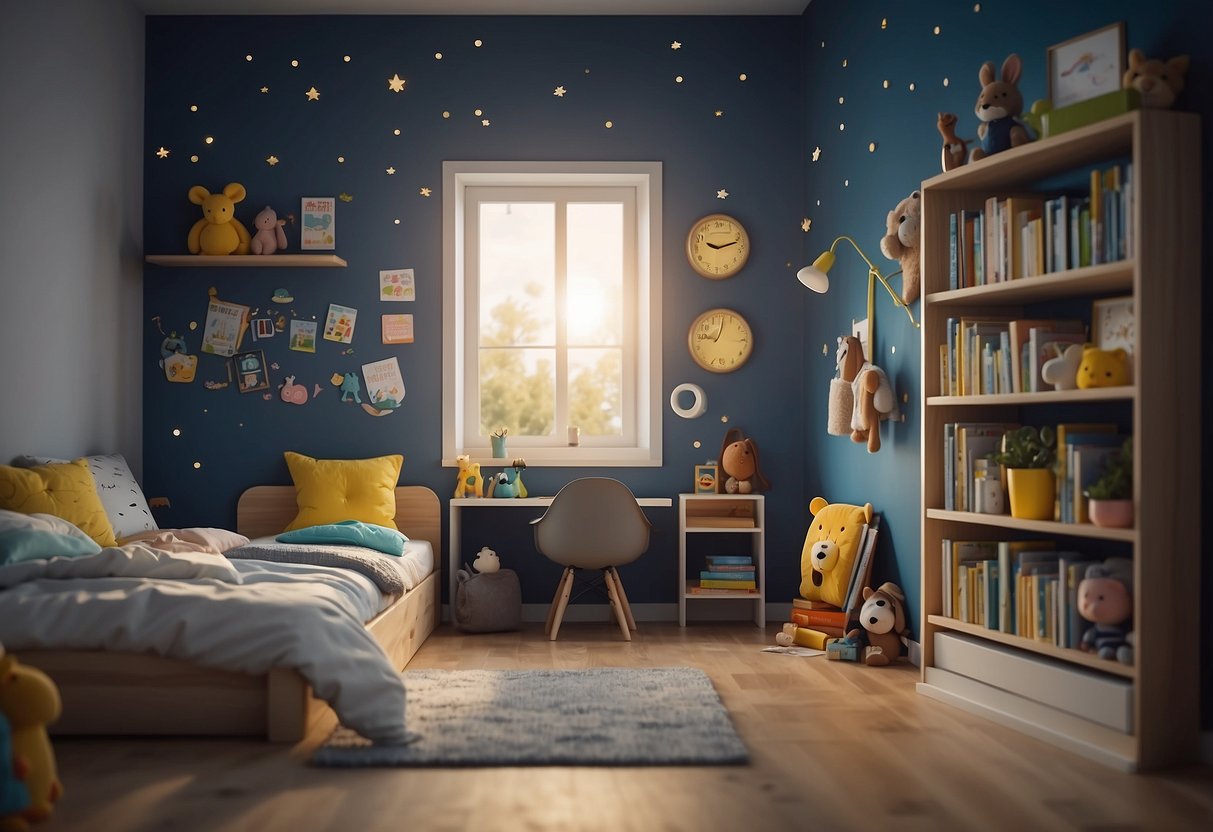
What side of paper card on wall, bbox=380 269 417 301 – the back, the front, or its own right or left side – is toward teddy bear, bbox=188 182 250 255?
right

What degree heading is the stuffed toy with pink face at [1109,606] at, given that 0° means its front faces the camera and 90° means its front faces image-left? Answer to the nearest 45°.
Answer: approximately 45°

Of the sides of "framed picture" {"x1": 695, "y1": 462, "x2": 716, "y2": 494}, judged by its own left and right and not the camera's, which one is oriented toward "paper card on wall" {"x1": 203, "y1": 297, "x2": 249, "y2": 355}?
right

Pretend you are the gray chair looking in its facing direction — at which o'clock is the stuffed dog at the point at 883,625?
The stuffed dog is roughly at 4 o'clock from the gray chair.

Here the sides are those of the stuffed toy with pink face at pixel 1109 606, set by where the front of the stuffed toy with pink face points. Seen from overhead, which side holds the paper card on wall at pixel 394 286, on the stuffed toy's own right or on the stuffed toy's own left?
on the stuffed toy's own right

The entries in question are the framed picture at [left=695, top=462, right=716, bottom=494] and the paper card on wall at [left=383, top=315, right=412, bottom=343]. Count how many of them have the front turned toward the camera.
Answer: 2

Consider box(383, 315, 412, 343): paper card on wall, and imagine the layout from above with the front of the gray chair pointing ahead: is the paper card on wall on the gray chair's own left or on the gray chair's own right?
on the gray chair's own left

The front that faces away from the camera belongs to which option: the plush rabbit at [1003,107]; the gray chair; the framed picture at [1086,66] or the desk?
the gray chair

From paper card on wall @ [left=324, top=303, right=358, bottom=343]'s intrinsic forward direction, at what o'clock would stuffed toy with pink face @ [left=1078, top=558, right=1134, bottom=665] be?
The stuffed toy with pink face is roughly at 11 o'clock from the paper card on wall.
